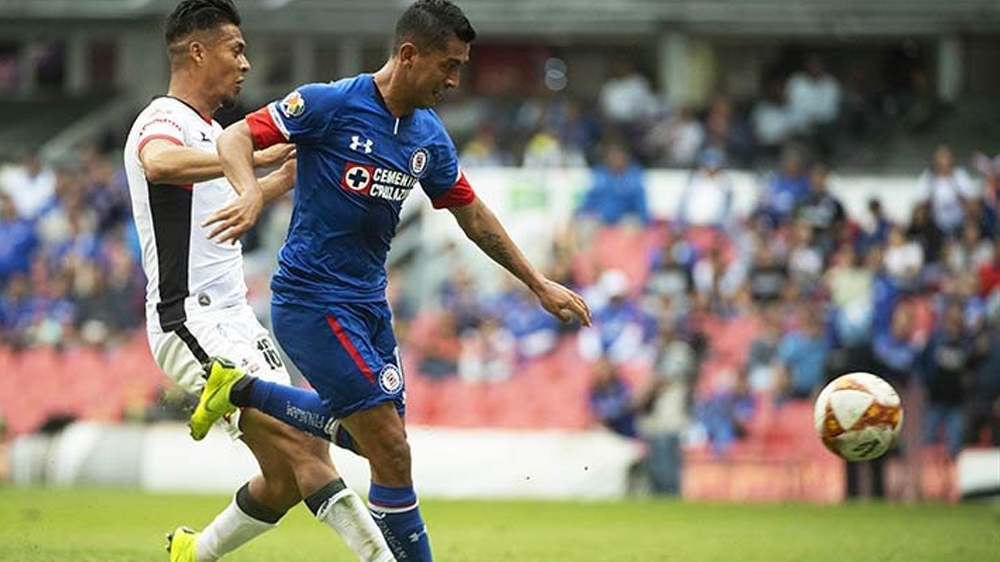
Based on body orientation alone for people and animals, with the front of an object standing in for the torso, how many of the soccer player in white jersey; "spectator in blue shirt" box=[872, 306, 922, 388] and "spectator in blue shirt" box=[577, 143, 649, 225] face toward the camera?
2

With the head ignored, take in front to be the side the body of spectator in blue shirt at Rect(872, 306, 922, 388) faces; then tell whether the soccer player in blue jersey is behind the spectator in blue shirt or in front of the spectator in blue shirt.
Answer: in front

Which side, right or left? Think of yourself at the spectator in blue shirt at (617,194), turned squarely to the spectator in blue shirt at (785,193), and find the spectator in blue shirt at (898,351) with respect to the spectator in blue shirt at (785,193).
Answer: right

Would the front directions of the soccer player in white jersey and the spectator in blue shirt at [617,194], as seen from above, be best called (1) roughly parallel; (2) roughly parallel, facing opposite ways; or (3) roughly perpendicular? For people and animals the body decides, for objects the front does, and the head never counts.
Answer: roughly perpendicular

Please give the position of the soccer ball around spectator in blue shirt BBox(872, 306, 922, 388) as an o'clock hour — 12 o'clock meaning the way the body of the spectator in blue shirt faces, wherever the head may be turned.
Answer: The soccer ball is roughly at 12 o'clock from the spectator in blue shirt.

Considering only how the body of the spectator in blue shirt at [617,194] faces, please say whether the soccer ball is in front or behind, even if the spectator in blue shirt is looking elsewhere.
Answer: in front

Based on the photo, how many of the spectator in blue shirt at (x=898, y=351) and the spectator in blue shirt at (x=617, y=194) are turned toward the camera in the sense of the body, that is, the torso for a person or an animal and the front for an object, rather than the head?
2

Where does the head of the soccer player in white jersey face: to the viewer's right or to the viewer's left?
to the viewer's right

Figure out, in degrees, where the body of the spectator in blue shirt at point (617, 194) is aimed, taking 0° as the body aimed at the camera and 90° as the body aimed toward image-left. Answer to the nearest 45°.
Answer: approximately 0°

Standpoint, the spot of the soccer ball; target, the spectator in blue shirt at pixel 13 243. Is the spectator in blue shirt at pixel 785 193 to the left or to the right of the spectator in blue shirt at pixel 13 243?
right

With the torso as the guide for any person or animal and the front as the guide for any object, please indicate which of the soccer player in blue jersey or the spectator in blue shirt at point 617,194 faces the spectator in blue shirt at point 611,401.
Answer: the spectator in blue shirt at point 617,194

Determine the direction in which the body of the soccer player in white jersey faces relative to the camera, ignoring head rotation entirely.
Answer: to the viewer's right

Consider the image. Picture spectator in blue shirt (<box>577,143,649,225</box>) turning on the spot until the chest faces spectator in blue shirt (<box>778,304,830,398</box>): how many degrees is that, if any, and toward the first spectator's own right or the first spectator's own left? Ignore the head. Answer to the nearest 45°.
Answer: approximately 45° to the first spectator's own left
